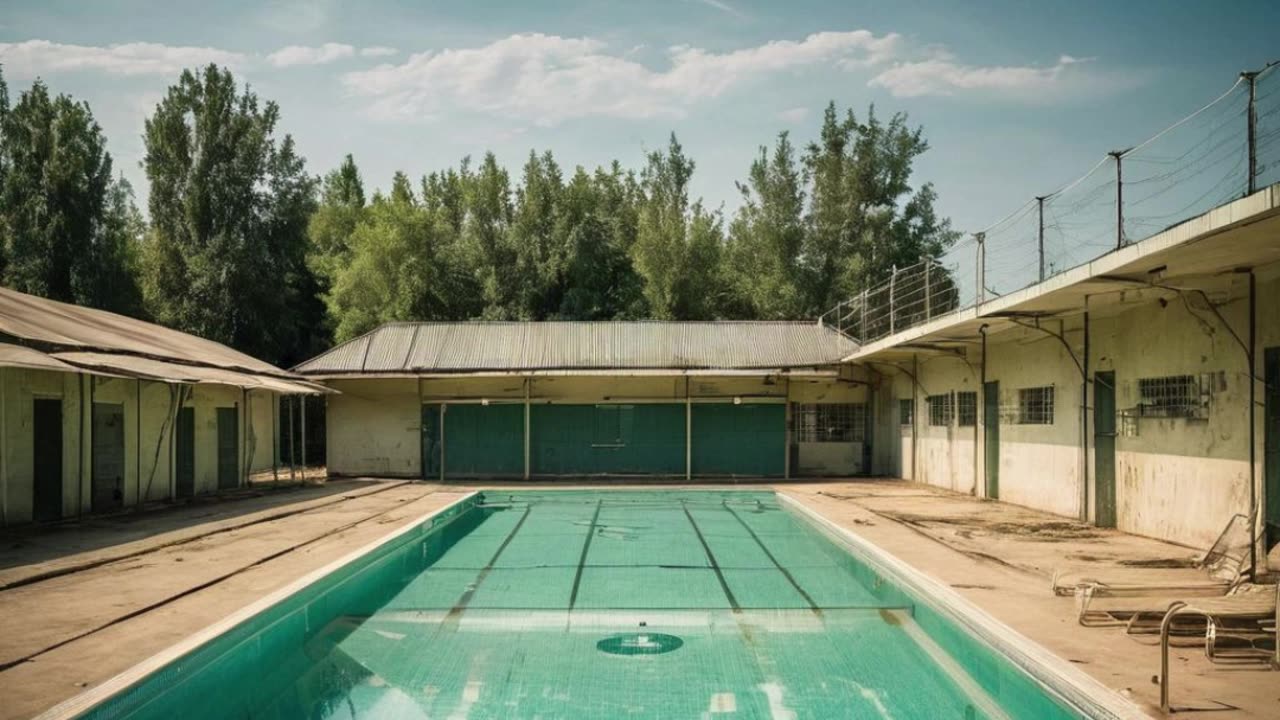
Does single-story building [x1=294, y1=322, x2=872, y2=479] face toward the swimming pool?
yes

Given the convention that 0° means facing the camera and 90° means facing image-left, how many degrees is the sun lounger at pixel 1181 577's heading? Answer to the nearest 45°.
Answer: approximately 90°

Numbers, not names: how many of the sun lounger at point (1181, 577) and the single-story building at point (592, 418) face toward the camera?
1

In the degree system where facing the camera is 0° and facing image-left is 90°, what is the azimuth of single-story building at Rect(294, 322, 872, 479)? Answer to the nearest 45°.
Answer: approximately 0°

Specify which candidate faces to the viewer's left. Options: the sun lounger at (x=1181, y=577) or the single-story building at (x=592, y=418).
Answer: the sun lounger

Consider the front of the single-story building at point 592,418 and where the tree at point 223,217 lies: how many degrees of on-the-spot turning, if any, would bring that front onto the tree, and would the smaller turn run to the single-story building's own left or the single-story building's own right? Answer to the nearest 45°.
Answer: approximately 135° to the single-story building's own right
